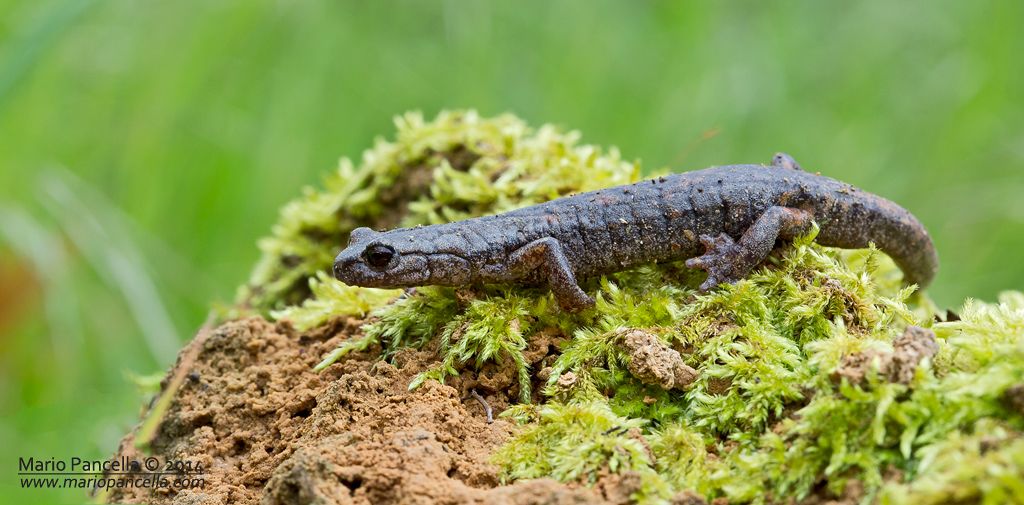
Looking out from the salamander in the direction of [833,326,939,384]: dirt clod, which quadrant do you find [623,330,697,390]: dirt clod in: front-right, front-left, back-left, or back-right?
front-right

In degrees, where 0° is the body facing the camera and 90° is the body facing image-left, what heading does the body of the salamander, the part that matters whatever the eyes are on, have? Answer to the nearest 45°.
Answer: approximately 90°
